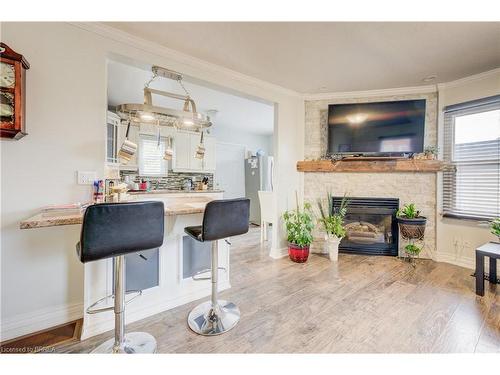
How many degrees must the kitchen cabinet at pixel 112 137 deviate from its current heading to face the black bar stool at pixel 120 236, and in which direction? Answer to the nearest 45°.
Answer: approximately 45° to its right

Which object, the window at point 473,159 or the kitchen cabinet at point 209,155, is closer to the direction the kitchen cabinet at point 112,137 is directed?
the window

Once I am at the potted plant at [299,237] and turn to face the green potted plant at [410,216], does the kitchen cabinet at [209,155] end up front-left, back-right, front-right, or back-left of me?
back-left

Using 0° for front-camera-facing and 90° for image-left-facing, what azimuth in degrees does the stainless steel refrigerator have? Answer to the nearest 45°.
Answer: approximately 315°

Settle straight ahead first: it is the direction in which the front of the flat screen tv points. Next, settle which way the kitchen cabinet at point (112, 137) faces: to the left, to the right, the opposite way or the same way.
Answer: to the left

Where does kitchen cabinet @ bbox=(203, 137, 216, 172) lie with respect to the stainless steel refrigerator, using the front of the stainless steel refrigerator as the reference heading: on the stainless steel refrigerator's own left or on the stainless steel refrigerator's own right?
on the stainless steel refrigerator's own right

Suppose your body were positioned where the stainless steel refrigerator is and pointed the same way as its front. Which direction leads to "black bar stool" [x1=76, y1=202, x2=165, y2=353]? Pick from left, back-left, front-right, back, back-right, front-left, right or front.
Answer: front-right

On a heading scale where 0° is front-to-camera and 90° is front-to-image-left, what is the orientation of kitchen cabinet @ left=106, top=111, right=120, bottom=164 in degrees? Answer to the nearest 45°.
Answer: approximately 315°

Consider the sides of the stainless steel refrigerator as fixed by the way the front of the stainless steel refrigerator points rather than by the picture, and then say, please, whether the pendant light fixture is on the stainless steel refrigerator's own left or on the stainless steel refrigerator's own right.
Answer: on the stainless steel refrigerator's own right
